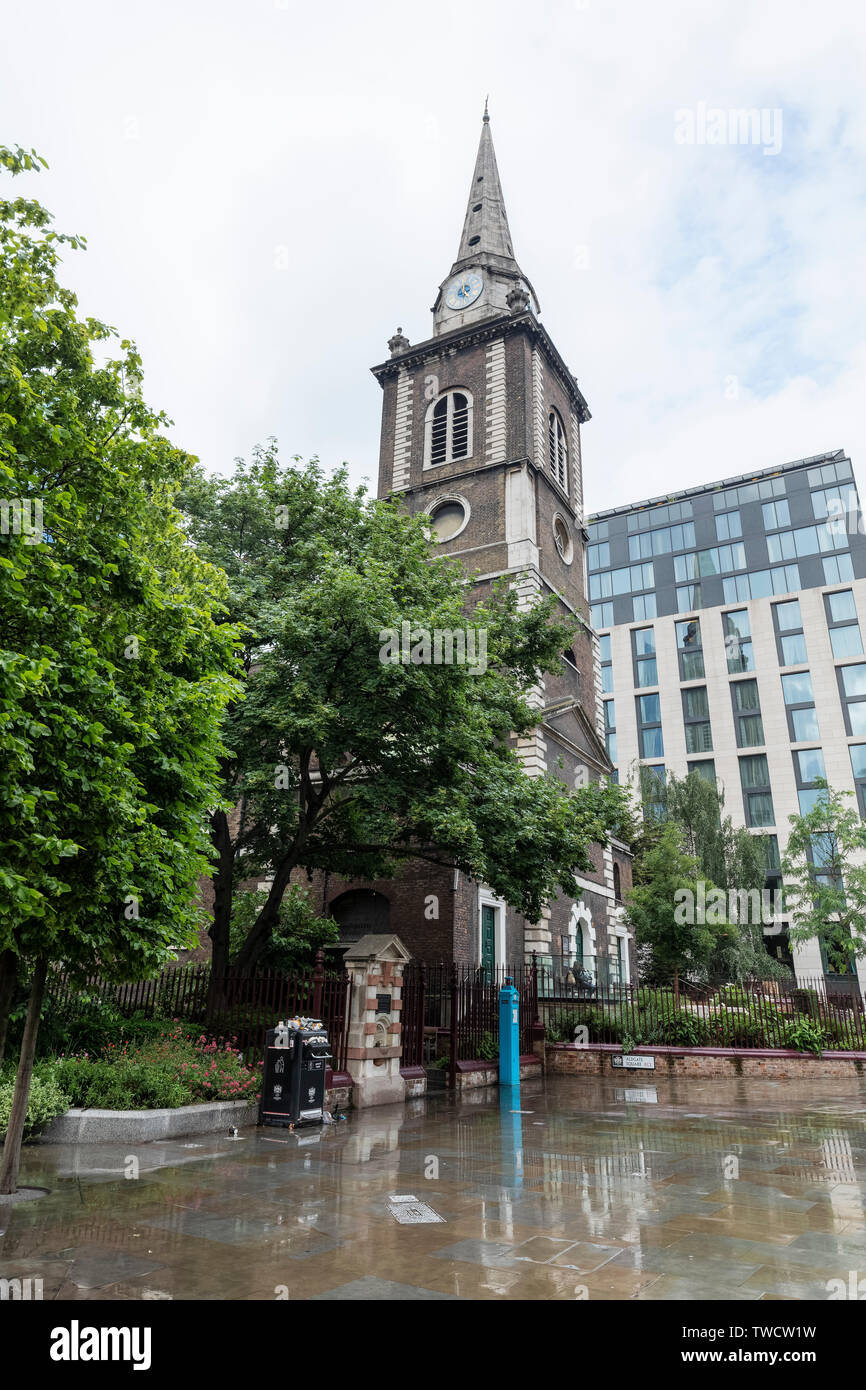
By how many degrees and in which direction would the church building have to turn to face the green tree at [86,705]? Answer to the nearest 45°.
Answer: approximately 45° to its right

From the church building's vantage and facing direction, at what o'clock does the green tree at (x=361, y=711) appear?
The green tree is roughly at 2 o'clock from the church building.

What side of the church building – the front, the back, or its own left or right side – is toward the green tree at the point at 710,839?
left

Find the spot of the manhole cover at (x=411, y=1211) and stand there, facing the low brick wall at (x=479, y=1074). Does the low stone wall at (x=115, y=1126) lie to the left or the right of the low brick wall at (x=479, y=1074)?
left

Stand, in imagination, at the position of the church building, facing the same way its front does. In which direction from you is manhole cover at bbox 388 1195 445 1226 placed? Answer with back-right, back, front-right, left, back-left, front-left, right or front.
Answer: front-right

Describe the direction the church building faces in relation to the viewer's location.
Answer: facing the viewer and to the right of the viewer
